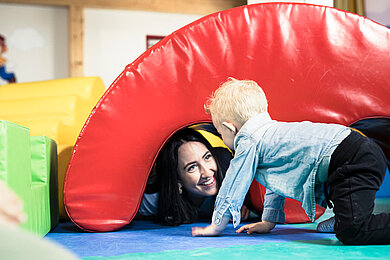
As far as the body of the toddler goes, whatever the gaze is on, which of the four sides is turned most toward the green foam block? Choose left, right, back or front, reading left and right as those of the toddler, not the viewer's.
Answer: front

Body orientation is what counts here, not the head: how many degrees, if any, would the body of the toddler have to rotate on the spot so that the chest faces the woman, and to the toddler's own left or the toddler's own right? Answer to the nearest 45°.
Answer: approximately 45° to the toddler's own right

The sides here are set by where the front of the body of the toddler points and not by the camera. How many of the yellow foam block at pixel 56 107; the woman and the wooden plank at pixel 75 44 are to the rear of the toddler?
0

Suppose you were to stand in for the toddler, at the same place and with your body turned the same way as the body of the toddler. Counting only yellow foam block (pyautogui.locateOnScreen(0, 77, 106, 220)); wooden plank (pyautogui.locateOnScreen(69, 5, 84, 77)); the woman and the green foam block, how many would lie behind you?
0

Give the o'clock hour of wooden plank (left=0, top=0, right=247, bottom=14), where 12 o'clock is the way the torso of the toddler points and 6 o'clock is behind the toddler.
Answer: The wooden plank is roughly at 2 o'clock from the toddler.

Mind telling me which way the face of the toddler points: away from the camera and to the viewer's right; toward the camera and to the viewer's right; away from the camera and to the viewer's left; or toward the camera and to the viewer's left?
away from the camera and to the viewer's left

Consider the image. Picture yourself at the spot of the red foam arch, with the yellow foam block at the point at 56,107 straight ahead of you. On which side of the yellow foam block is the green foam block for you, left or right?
left

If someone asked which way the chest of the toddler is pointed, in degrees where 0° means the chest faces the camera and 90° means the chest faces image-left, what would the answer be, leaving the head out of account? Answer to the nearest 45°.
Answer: approximately 90°

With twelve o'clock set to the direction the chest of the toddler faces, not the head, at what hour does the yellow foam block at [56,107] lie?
The yellow foam block is roughly at 1 o'clock from the toddler.
